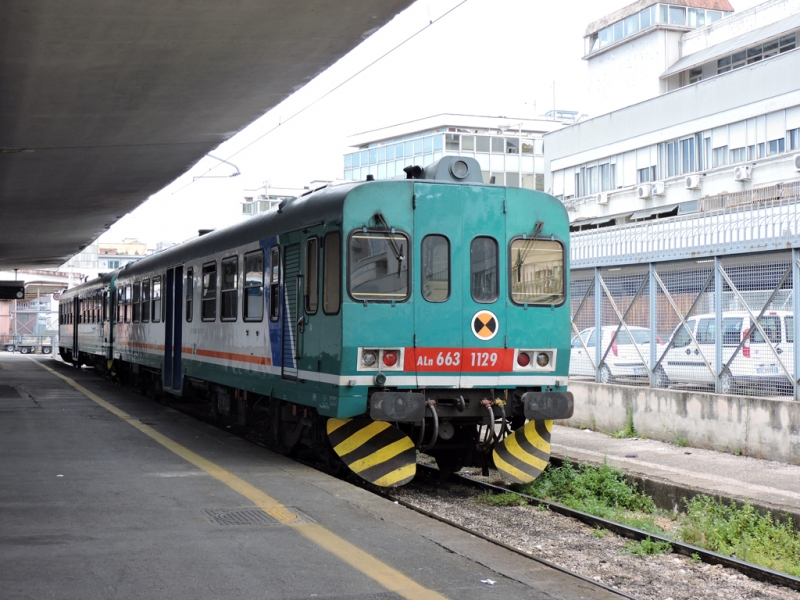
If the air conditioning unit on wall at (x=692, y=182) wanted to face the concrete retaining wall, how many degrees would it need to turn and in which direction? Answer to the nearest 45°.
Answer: approximately 45° to its left

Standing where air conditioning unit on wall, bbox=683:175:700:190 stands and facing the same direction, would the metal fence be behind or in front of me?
in front

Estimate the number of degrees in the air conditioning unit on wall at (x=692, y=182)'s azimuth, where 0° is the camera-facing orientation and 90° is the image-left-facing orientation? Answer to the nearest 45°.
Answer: approximately 45°

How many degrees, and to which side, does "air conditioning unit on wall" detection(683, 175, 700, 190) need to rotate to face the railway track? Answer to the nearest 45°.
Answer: approximately 45° to its left

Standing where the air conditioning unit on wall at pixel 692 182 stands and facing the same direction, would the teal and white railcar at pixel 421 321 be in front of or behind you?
in front

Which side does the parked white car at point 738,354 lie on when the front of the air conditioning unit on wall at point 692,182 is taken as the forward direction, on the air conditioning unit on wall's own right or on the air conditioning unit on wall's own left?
on the air conditioning unit on wall's own left
